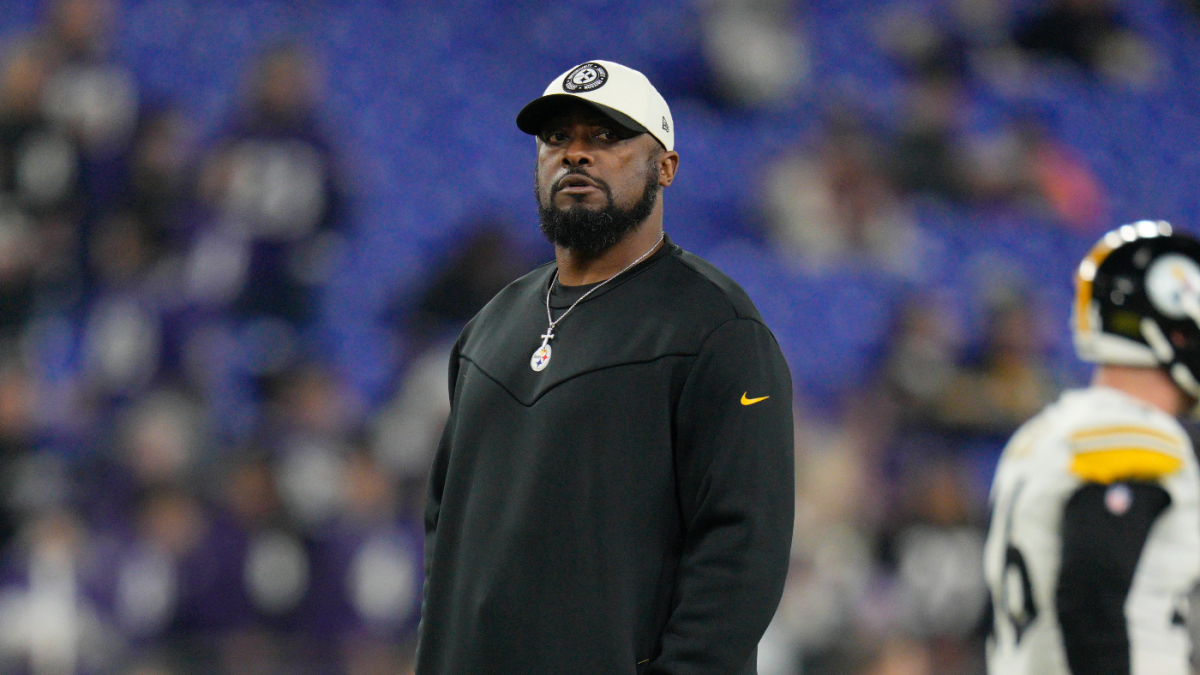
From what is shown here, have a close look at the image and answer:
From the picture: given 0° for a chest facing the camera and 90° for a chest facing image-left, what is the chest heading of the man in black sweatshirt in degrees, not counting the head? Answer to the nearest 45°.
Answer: approximately 45°

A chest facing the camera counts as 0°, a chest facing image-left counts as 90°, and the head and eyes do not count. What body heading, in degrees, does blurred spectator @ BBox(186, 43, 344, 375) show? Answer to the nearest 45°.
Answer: approximately 0°

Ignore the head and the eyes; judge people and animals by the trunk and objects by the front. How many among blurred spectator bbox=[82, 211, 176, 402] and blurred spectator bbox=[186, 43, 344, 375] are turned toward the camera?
2

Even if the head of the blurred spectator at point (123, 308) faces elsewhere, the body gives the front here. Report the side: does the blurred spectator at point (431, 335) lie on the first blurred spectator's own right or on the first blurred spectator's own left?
on the first blurred spectator's own left

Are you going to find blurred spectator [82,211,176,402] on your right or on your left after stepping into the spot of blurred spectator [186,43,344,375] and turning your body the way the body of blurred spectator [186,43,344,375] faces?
on your right

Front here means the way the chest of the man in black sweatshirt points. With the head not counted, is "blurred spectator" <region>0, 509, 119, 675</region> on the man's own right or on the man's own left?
on the man's own right

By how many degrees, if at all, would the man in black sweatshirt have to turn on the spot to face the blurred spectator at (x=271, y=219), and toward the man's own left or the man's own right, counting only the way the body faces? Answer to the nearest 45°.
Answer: approximately 135° to the man's own right

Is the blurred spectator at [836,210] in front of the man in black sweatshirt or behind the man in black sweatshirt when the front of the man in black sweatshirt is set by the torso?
behind

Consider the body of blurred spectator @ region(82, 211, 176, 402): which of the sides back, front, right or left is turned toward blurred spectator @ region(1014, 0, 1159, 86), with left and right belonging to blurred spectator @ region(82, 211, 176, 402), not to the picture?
left

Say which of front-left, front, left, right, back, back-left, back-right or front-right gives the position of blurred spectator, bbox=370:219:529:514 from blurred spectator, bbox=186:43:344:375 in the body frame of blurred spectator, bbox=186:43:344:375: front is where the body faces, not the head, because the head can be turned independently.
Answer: left

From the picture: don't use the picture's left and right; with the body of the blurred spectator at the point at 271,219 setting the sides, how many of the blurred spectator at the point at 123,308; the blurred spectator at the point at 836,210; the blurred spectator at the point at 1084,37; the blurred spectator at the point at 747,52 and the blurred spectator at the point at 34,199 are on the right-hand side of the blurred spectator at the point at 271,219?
2

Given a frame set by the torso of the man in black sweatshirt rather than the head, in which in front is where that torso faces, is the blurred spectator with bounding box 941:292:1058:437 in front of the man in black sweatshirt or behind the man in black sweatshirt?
behind

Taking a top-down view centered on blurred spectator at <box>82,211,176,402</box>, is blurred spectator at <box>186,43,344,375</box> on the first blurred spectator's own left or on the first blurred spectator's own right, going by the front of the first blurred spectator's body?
on the first blurred spectator's own left

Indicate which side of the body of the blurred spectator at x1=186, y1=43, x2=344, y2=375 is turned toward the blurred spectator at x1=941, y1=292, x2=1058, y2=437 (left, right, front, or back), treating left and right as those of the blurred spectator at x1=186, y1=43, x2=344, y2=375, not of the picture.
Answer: left
